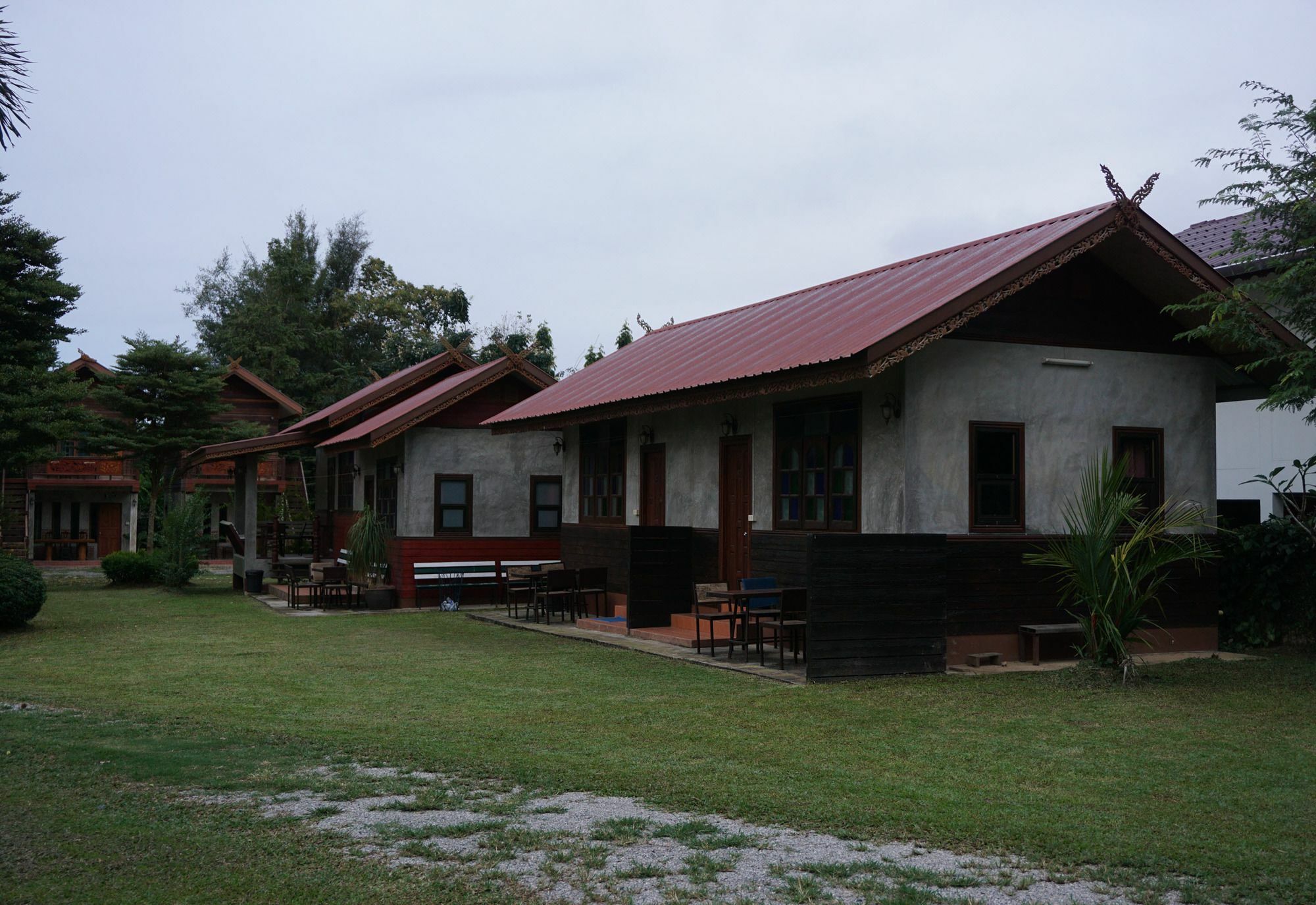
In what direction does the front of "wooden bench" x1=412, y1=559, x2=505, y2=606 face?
toward the camera

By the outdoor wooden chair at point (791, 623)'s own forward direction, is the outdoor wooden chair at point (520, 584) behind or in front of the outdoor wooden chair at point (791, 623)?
in front

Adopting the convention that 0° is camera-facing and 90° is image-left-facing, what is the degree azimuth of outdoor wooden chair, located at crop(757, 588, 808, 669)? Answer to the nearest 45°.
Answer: approximately 135°

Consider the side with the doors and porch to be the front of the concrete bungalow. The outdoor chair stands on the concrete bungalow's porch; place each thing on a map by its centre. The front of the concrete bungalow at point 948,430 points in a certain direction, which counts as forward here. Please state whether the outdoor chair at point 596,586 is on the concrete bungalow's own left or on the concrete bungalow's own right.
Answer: on the concrete bungalow's own right

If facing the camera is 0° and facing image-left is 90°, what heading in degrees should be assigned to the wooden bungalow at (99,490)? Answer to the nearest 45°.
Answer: approximately 0°

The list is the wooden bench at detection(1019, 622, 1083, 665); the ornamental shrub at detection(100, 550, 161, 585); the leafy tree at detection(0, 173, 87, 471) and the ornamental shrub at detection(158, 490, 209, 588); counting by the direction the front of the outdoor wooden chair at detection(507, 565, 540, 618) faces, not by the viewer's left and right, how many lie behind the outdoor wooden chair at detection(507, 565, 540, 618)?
3

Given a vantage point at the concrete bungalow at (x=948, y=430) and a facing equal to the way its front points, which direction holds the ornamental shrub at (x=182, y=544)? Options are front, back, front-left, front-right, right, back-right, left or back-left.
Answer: right

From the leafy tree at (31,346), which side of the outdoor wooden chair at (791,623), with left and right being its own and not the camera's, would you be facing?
front

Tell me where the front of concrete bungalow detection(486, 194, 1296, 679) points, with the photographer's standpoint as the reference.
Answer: facing the viewer and to the left of the viewer

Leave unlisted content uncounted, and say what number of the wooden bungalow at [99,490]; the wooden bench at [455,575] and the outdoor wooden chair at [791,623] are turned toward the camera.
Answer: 2

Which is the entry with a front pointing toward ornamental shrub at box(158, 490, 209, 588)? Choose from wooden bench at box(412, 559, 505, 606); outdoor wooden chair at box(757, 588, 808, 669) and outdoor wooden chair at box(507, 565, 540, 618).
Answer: outdoor wooden chair at box(757, 588, 808, 669)
